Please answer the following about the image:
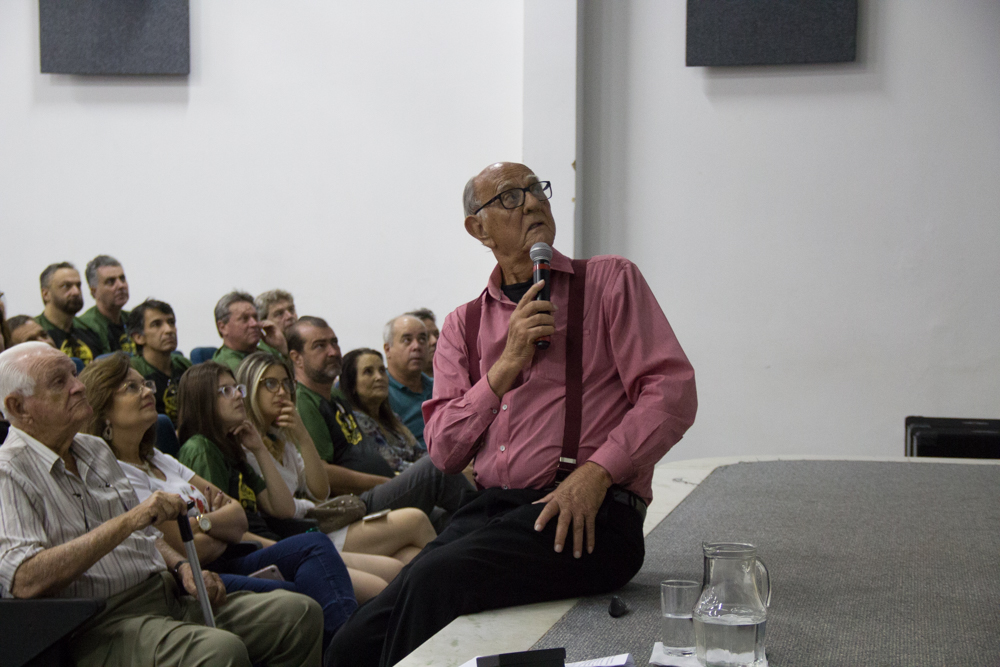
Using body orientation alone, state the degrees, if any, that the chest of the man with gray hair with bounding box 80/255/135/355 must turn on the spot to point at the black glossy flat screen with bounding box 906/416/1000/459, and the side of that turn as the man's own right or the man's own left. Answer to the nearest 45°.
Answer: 0° — they already face it

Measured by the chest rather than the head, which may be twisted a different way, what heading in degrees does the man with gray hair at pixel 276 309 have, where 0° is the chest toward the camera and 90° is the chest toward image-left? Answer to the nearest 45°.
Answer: approximately 315°

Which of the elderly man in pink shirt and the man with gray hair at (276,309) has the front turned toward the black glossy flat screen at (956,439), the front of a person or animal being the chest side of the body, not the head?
the man with gray hair

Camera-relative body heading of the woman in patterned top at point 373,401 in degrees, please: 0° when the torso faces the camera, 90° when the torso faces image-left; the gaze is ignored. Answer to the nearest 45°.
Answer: approximately 315°

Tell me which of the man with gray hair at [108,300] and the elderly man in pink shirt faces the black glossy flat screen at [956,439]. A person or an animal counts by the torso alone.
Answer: the man with gray hair

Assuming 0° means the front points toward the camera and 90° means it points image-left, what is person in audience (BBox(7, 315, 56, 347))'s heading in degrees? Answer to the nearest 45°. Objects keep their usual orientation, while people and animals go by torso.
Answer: approximately 315°

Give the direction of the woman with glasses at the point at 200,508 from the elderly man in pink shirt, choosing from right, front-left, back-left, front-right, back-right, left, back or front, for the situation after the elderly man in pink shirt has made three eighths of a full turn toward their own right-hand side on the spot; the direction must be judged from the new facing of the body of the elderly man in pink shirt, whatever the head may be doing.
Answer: front-left

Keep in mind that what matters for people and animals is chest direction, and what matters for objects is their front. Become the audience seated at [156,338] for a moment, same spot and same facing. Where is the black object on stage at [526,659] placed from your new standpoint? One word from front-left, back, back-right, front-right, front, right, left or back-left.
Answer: front-right

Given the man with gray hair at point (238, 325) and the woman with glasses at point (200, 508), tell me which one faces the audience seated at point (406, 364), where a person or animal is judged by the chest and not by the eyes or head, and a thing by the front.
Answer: the man with gray hair

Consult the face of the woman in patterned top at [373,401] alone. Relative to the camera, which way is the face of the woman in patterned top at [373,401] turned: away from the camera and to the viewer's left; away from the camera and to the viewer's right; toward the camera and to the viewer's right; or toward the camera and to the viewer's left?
toward the camera and to the viewer's right

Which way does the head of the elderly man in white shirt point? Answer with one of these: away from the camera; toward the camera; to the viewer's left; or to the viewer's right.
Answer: to the viewer's right

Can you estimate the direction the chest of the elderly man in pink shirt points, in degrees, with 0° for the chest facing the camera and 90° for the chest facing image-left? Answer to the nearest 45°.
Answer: approximately 45°

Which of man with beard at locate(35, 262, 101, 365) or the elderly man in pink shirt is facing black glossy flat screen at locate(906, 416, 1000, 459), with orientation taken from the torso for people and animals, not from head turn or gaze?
the man with beard
